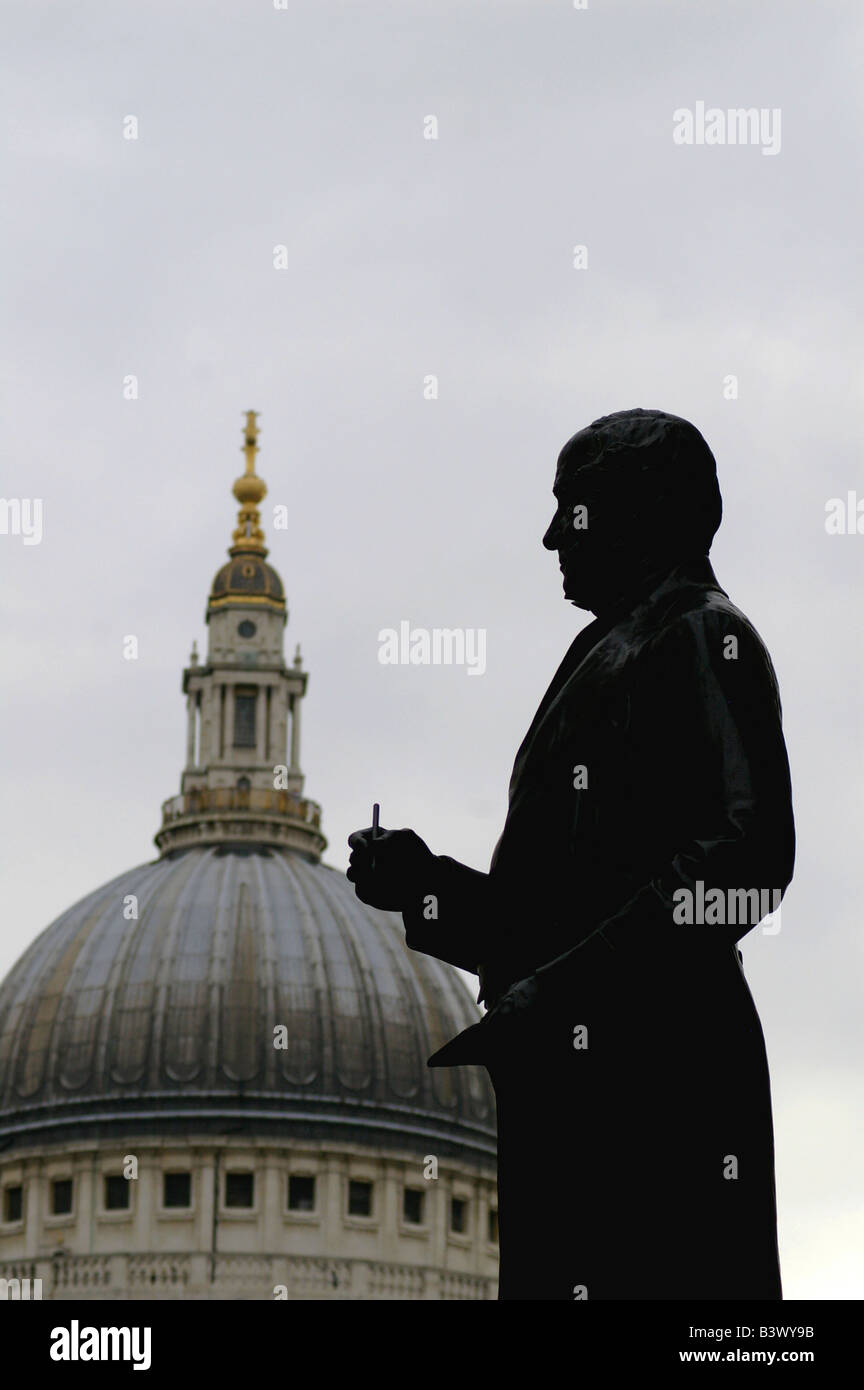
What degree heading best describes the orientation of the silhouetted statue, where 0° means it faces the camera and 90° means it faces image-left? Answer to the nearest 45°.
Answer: approximately 90°
